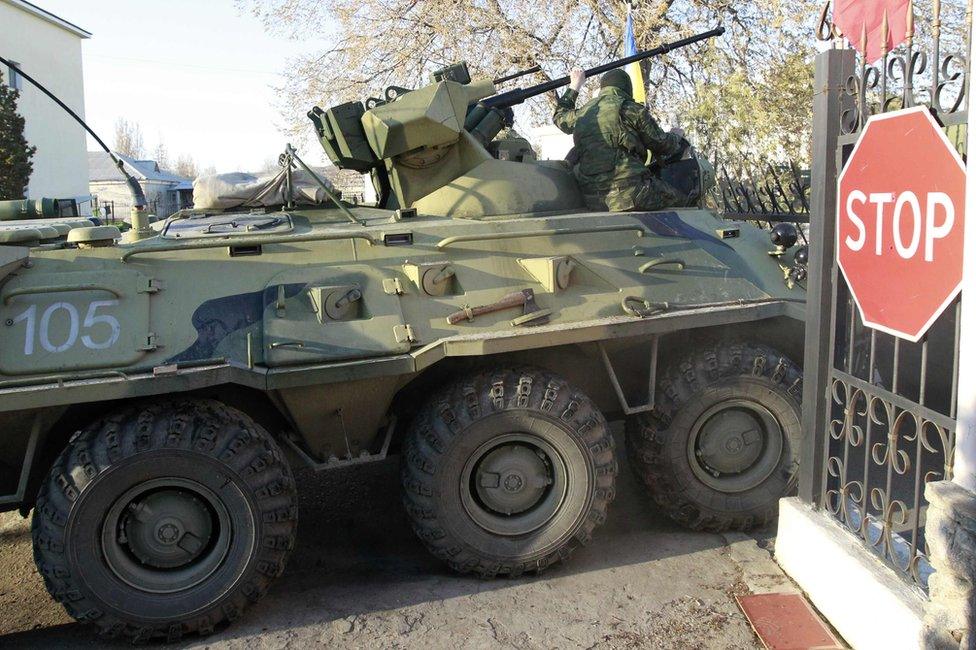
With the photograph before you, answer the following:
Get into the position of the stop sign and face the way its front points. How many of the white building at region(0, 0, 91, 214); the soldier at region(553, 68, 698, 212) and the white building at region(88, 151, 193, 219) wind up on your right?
3

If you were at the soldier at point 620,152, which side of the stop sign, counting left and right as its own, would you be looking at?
right

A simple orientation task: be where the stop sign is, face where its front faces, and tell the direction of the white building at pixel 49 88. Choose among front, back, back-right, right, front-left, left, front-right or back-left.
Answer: right

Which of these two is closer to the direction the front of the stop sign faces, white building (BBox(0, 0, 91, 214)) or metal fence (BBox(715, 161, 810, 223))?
the white building

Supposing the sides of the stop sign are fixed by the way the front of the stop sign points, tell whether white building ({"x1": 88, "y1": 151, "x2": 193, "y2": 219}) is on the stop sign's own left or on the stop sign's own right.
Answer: on the stop sign's own right

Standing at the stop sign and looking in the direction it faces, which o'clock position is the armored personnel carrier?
The armored personnel carrier is roughly at 2 o'clock from the stop sign.

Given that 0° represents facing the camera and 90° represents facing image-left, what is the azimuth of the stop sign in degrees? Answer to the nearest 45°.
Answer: approximately 45°

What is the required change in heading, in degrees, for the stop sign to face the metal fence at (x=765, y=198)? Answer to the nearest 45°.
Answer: approximately 135° to its right
